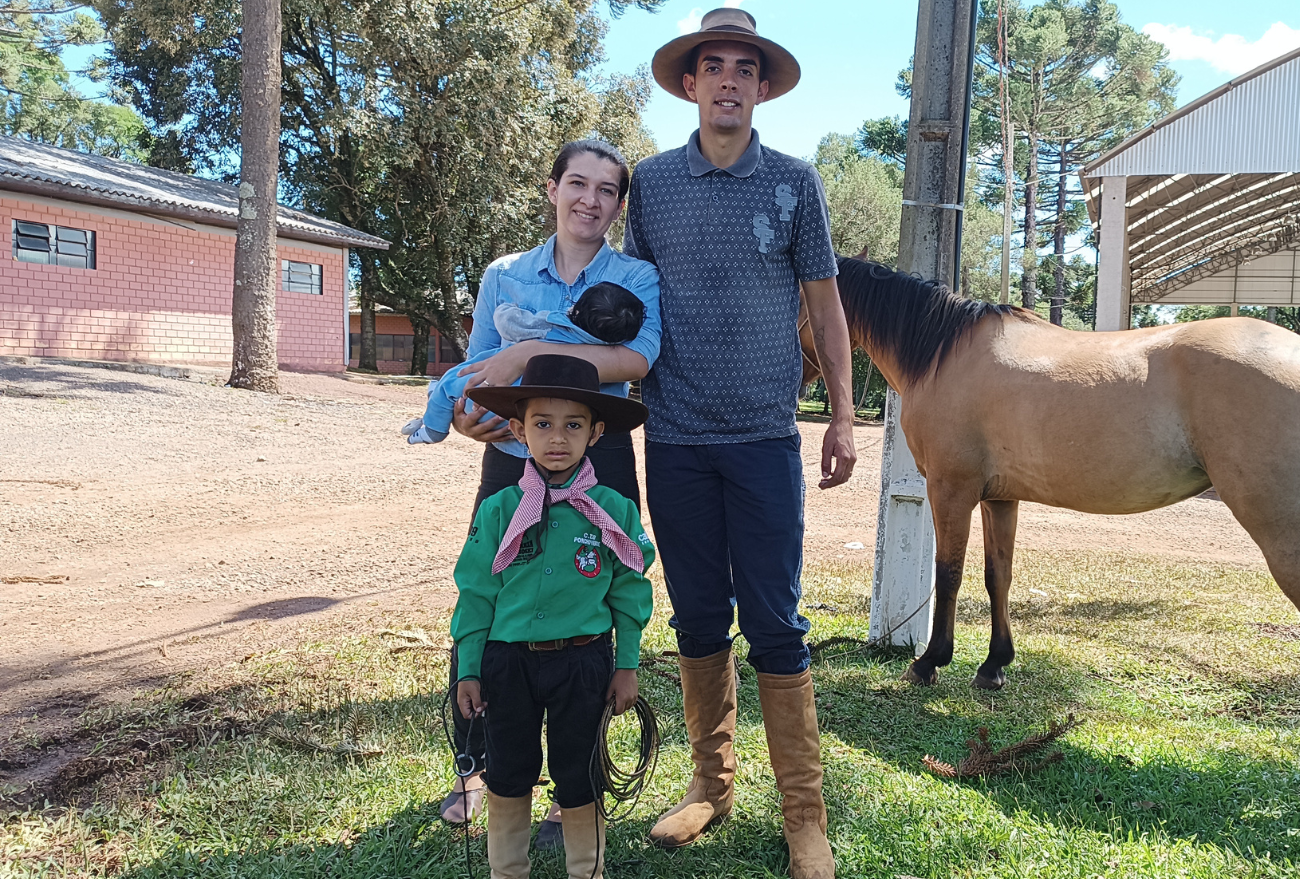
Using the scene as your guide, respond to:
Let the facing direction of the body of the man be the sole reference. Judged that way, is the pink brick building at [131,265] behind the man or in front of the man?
behind

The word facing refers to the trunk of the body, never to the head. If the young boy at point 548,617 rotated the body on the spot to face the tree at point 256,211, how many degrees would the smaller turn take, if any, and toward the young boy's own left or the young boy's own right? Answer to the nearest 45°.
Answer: approximately 180°

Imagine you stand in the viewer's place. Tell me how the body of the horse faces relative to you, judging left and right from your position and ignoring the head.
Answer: facing to the left of the viewer

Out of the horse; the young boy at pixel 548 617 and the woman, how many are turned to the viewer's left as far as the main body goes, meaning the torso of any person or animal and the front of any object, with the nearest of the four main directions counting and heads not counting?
1

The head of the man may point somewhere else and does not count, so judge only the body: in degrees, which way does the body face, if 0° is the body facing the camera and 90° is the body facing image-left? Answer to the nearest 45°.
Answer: approximately 0°
